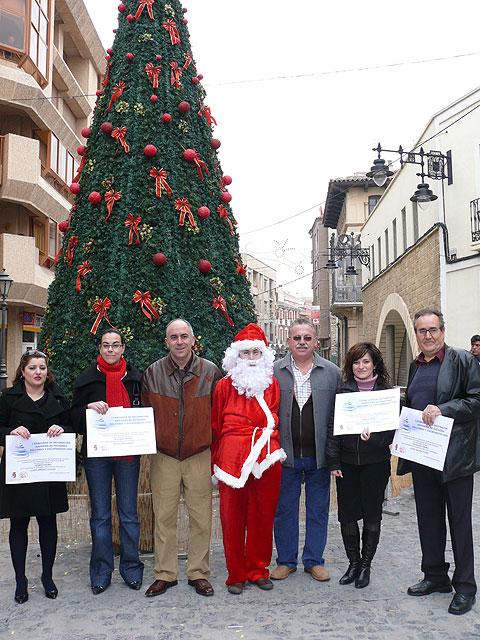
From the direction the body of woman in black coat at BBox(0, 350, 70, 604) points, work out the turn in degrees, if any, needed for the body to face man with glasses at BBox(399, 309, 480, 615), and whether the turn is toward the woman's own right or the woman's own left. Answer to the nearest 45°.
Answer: approximately 90° to the woman's own left

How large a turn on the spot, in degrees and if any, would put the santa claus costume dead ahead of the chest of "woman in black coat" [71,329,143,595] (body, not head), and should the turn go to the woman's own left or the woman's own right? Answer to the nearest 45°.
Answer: approximately 90° to the woman's own left

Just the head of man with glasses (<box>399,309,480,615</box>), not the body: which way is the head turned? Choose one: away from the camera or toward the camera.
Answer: toward the camera

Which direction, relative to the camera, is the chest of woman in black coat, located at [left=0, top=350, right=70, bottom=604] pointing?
toward the camera

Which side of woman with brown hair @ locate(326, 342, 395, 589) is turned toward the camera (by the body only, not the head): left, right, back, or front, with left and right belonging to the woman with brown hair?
front

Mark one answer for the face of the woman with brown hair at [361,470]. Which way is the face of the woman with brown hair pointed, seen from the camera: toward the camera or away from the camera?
toward the camera

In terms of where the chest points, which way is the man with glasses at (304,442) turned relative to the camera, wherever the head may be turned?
toward the camera

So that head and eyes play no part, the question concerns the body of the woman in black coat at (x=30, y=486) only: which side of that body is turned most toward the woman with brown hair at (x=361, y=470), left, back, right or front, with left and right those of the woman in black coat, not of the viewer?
left

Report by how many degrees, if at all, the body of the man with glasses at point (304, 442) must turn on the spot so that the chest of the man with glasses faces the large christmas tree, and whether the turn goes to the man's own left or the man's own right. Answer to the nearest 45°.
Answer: approximately 135° to the man's own right

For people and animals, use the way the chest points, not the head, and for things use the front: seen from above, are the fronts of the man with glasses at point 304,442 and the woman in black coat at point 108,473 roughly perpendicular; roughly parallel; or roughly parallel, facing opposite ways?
roughly parallel

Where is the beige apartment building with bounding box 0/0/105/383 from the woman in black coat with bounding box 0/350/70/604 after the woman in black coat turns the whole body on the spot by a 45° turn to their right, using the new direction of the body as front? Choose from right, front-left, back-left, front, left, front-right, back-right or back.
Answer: back-right
